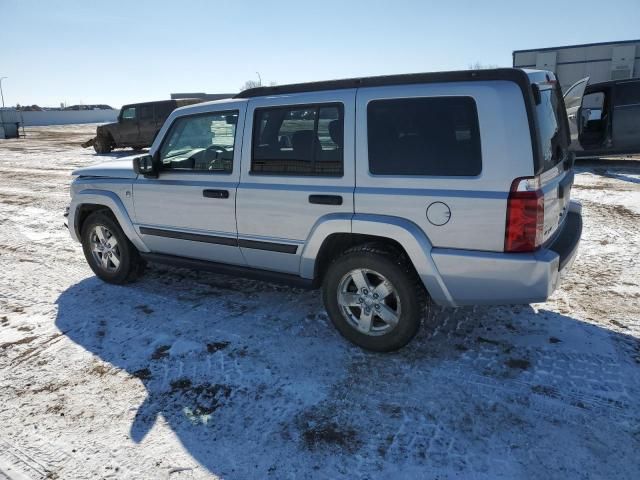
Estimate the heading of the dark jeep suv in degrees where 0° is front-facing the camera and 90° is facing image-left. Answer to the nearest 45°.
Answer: approximately 90°

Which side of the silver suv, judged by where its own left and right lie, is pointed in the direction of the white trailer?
right

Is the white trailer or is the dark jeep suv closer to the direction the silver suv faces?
the dark jeep suv

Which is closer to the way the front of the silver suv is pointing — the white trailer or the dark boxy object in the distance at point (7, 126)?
the dark boxy object in the distance

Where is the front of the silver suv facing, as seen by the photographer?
facing away from the viewer and to the left of the viewer

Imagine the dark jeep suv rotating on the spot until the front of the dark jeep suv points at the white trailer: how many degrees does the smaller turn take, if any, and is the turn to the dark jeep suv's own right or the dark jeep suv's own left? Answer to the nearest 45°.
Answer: approximately 180°

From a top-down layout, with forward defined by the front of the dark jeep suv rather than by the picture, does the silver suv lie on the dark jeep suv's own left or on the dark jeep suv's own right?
on the dark jeep suv's own left
